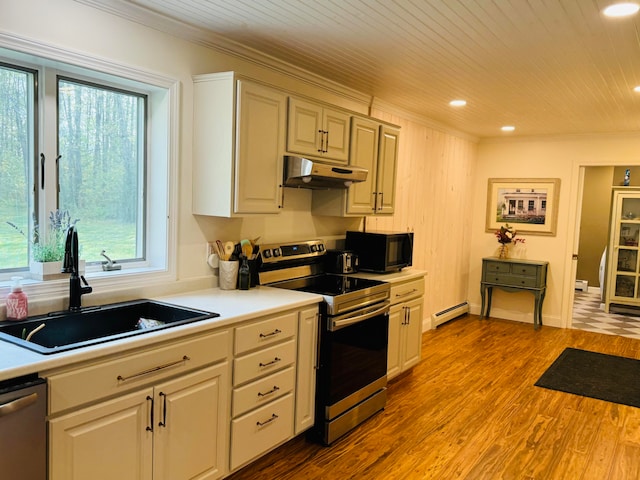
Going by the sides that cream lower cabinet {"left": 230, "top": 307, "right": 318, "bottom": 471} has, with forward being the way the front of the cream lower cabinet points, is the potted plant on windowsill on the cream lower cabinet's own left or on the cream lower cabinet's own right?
on the cream lower cabinet's own right

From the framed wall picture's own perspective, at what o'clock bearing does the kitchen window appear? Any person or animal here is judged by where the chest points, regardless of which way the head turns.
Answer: The kitchen window is roughly at 1 o'clock from the framed wall picture.

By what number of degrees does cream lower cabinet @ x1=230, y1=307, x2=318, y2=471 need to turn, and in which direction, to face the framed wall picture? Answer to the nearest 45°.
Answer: approximately 90° to its left

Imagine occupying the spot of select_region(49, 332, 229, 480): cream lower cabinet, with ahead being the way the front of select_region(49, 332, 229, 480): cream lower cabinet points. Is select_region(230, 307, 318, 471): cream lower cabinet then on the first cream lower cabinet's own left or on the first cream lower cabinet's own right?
on the first cream lower cabinet's own left

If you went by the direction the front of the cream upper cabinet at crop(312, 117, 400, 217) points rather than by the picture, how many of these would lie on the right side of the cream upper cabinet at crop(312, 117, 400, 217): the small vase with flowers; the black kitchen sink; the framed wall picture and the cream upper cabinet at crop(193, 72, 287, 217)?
2

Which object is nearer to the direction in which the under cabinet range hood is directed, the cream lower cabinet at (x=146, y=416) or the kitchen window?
the cream lower cabinet

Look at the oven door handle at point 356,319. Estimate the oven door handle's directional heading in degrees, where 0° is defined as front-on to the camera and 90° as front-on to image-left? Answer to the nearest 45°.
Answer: approximately 315°

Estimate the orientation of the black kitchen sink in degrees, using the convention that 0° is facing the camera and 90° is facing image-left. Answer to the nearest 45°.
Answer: approximately 315°

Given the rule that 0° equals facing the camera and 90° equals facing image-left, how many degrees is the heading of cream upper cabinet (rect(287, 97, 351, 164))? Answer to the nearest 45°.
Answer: approximately 315°
